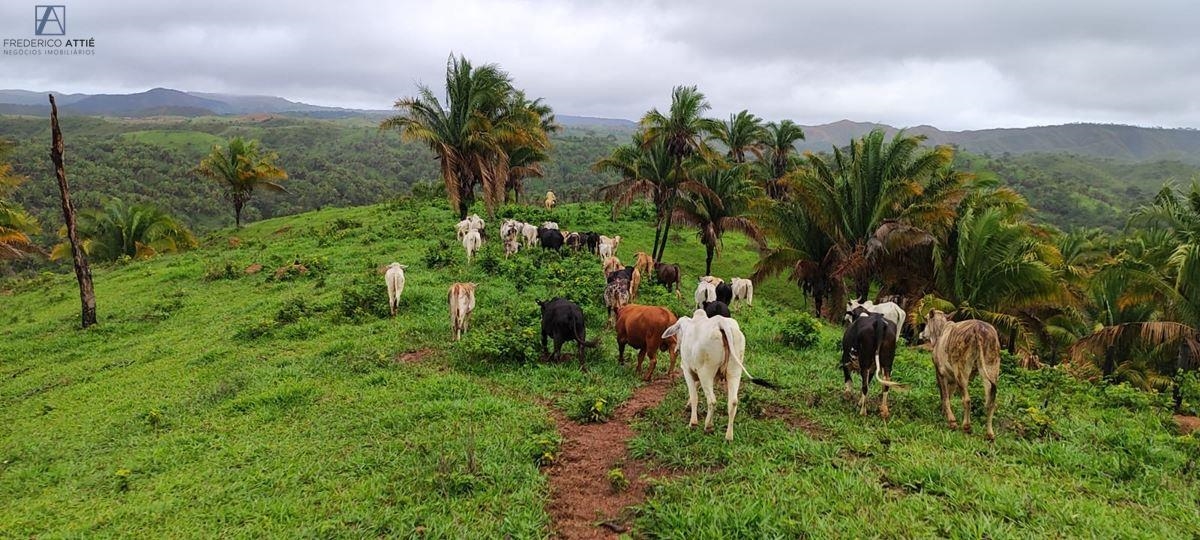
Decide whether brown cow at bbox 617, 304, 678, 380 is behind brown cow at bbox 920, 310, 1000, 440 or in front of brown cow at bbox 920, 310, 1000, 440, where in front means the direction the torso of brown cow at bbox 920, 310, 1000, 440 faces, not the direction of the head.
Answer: in front

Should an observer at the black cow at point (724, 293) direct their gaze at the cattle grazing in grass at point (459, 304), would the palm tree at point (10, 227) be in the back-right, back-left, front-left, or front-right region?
front-right

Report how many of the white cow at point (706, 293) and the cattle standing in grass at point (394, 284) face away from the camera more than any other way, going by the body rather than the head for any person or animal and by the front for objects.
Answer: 2

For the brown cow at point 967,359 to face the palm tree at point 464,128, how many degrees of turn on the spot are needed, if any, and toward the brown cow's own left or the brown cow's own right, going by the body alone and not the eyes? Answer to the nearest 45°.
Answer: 0° — it already faces it

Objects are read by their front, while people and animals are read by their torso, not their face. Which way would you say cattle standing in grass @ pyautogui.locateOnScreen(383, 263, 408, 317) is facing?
away from the camera

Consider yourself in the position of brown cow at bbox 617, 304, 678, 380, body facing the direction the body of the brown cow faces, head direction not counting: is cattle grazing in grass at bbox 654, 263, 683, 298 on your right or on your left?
on your right

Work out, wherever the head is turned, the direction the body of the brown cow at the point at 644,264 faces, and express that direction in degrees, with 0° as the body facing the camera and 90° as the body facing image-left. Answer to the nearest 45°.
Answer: approximately 180°

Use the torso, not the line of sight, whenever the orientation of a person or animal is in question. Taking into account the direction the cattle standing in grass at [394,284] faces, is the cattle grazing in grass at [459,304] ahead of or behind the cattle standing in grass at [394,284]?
behind

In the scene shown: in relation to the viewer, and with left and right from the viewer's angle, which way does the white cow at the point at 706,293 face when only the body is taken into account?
facing away from the viewer

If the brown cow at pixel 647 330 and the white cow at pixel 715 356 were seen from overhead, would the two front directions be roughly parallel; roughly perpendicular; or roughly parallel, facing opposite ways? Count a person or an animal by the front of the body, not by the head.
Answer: roughly parallel

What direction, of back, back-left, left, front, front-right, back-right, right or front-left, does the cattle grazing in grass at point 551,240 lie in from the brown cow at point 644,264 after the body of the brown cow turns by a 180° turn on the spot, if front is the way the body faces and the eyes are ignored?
back-right

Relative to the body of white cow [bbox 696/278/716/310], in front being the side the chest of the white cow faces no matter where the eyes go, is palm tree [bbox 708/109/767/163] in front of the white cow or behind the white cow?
in front

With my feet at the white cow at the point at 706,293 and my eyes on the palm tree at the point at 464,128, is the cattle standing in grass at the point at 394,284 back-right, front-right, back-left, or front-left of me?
front-left

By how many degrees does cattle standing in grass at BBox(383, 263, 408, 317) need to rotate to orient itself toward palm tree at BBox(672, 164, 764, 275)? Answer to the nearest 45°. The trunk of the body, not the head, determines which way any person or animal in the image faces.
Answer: approximately 45° to its right

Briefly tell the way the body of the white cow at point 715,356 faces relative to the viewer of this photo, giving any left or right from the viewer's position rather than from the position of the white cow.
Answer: facing away from the viewer and to the left of the viewer

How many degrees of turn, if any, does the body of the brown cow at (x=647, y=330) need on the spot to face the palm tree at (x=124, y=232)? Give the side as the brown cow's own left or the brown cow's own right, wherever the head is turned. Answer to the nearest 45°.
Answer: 0° — it already faces it
